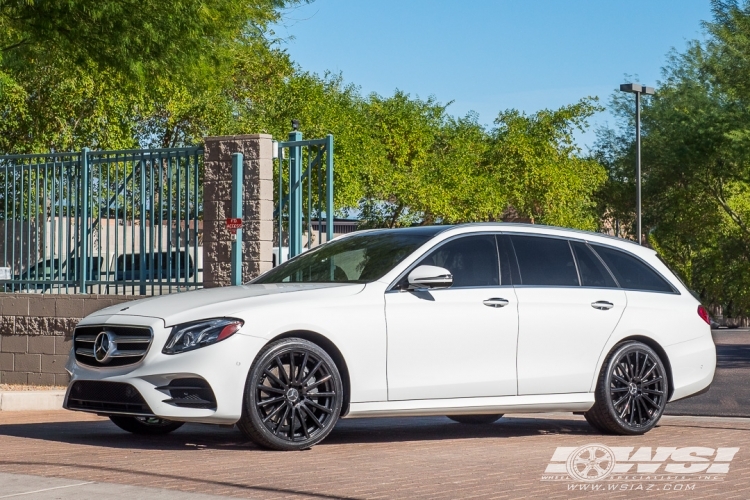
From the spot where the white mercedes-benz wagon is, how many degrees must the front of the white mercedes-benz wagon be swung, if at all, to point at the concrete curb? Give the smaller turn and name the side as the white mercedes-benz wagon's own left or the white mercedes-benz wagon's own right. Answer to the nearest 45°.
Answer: approximately 90° to the white mercedes-benz wagon's own right

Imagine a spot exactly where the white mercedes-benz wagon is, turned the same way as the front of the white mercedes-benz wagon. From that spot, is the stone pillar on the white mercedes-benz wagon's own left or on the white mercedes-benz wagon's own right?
on the white mercedes-benz wagon's own right

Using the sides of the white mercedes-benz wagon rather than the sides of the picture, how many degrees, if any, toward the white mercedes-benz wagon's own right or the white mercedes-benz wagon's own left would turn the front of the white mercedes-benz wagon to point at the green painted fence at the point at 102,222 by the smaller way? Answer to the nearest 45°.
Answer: approximately 90° to the white mercedes-benz wagon's own right

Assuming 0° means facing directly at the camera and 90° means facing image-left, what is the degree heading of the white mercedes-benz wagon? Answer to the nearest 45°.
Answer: approximately 45°
